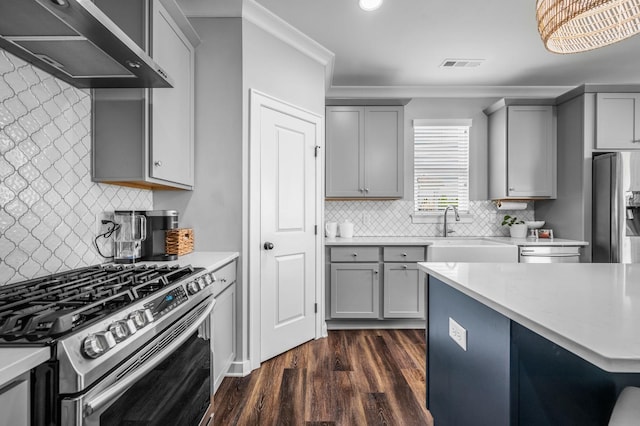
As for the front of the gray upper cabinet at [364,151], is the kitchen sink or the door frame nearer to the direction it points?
the door frame

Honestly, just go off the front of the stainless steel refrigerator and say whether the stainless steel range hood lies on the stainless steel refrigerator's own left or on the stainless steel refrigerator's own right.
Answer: on the stainless steel refrigerator's own right

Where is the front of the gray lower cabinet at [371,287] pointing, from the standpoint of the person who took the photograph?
facing the viewer

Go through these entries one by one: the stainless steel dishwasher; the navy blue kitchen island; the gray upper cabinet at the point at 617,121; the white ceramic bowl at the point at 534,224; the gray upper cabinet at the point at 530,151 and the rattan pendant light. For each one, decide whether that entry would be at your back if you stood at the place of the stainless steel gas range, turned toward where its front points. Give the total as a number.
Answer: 0

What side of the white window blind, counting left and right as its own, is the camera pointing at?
front

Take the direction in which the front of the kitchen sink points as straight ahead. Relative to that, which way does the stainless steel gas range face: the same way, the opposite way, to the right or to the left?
to the left

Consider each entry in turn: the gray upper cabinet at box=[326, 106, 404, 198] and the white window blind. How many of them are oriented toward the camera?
2

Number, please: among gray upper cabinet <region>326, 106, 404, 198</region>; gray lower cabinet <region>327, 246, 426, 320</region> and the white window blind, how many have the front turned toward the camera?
3

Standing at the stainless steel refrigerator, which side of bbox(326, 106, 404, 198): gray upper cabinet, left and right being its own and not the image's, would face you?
left

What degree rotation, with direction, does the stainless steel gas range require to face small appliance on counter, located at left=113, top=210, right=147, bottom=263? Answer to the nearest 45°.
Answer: approximately 135° to its left

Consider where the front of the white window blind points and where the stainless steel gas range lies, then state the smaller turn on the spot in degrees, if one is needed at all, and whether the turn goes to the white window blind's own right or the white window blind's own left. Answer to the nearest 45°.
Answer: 0° — it already faces it

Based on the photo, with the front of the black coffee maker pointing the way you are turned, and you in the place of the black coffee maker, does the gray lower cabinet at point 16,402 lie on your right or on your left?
on your right

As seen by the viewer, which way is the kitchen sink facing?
toward the camera

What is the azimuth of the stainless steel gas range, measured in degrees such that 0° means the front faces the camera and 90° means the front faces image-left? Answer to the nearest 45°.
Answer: approximately 315°

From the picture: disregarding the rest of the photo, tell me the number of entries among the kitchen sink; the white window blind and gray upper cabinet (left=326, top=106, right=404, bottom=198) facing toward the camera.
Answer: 3

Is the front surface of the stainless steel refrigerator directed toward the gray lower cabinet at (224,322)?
no

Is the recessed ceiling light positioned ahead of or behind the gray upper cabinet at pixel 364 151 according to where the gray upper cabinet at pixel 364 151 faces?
ahead

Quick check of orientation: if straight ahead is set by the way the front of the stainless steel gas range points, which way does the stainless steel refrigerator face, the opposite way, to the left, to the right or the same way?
to the right

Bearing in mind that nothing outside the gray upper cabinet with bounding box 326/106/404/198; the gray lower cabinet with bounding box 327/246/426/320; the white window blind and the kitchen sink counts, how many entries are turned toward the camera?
4

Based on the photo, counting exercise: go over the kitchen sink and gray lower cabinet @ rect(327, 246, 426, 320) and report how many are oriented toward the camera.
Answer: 2

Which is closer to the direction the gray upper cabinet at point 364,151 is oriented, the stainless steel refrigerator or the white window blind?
the stainless steel refrigerator

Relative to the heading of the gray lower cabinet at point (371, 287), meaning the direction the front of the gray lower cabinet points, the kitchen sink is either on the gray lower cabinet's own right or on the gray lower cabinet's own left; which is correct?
on the gray lower cabinet's own left
